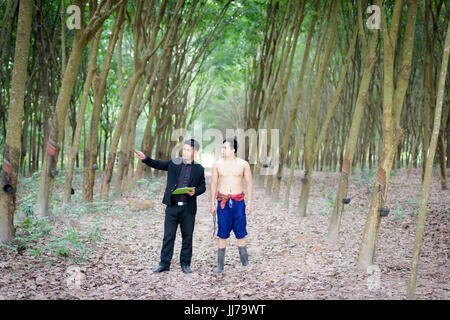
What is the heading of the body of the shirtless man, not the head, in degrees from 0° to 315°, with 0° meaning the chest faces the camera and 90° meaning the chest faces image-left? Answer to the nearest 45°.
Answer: approximately 0°

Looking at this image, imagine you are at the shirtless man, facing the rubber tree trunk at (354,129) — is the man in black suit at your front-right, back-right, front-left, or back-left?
back-left

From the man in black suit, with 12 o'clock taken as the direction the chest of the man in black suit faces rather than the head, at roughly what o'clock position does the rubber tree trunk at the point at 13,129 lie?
The rubber tree trunk is roughly at 3 o'clock from the man in black suit.

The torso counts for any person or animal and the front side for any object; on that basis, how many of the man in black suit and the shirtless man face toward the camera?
2

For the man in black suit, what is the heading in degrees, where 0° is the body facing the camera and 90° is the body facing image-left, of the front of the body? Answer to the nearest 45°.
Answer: approximately 0°
